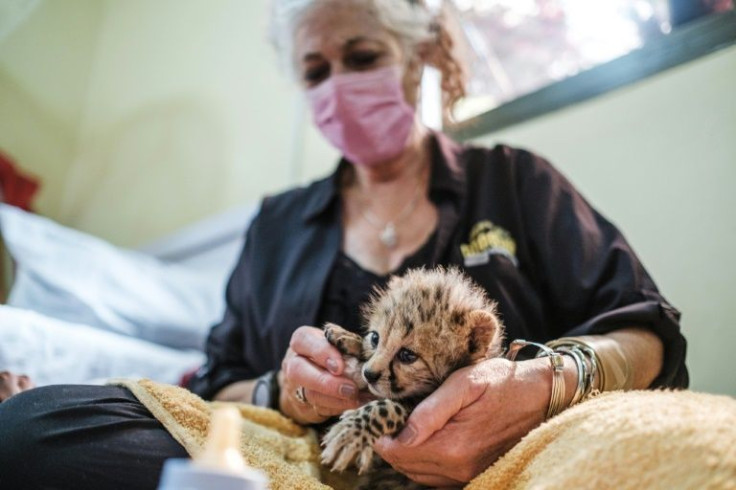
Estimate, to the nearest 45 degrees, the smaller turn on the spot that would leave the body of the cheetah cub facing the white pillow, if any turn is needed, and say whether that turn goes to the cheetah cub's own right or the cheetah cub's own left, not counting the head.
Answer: approximately 90° to the cheetah cub's own right

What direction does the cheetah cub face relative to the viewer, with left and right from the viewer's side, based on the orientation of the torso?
facing the viewer and to the left of the viewer

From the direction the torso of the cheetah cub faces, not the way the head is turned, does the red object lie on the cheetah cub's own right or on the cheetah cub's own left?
on the cheetah cub's own right
